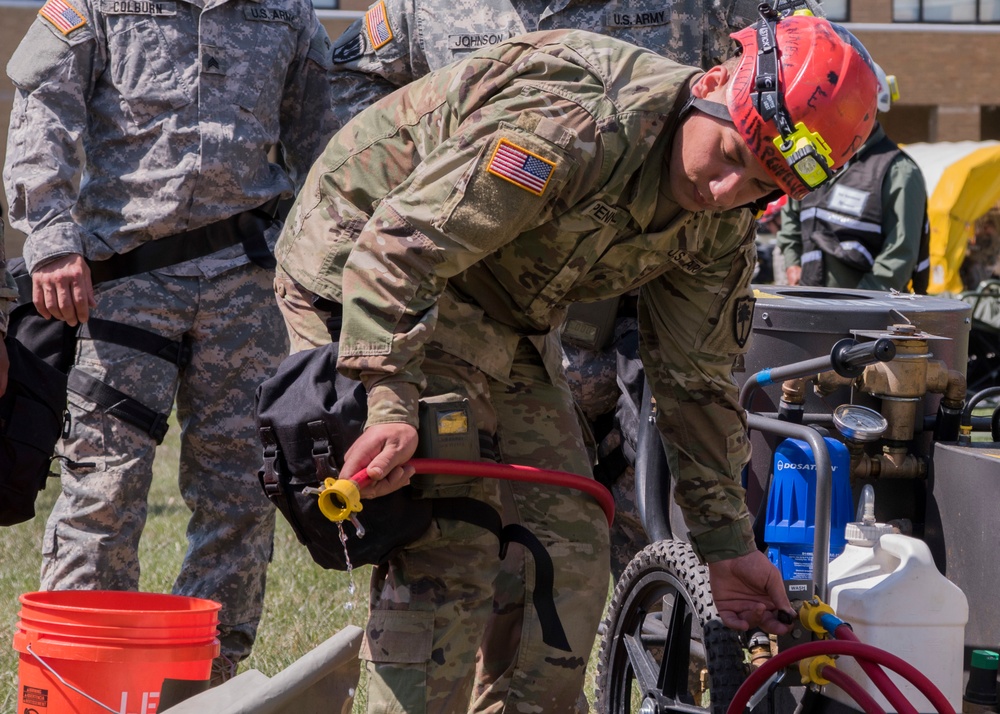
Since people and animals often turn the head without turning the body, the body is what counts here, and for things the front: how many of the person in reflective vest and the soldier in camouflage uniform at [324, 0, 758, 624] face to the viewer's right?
0

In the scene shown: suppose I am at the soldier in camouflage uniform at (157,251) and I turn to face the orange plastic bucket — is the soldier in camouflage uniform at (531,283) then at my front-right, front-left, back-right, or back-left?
front-left

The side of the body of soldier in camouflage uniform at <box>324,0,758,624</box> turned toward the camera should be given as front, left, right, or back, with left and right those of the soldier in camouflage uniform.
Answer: front

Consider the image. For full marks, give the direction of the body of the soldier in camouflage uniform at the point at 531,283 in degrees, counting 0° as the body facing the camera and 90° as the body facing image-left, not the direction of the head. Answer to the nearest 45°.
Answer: approximately 315°

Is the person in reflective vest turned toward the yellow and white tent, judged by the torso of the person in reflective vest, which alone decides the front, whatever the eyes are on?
no

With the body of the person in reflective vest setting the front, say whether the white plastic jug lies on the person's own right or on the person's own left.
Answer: on the person's own left

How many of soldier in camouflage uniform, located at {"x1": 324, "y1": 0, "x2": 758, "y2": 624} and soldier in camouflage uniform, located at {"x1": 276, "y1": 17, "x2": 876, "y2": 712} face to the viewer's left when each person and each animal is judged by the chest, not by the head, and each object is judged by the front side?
0

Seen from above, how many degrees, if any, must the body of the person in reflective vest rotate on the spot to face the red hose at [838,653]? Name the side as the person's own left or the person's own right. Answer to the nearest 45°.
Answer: approximately 45° to the person's own left

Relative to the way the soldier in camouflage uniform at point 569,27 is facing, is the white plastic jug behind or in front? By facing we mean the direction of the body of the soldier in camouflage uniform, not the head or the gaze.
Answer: in front

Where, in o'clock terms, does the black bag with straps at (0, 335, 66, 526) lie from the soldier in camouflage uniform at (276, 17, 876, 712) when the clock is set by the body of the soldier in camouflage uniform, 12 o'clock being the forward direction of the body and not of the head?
The black bag with straps is roughly at 5 o'clock from the soldier in camouflage uniform.

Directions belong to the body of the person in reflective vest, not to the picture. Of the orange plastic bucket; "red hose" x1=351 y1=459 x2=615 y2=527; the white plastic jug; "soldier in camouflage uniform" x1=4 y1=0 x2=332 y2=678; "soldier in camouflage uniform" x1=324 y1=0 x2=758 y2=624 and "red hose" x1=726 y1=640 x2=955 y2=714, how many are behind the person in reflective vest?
0

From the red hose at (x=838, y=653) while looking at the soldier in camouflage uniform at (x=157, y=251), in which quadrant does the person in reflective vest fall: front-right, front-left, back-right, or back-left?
front-right

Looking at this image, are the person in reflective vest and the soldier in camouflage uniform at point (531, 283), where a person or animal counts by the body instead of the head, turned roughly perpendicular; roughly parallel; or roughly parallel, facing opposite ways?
roughly perpendicular

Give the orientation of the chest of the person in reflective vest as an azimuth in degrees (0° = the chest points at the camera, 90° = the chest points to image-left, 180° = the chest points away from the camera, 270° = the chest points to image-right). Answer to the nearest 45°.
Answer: approximately 45°

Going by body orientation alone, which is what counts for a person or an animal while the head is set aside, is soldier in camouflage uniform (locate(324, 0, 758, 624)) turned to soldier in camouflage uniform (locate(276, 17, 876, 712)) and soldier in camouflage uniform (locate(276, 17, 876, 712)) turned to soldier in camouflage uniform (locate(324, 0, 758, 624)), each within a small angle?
no

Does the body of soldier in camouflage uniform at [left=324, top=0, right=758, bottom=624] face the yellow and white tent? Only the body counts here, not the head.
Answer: no

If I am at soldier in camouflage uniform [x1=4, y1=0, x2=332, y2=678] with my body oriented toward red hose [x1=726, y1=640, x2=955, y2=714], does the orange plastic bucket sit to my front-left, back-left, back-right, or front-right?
front-right
